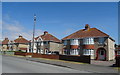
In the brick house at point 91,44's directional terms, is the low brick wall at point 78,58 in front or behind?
in front

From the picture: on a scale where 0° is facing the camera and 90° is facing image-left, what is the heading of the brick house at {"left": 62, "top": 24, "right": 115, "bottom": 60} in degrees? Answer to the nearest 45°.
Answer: approximately 45°
